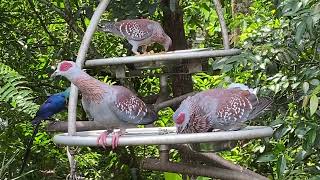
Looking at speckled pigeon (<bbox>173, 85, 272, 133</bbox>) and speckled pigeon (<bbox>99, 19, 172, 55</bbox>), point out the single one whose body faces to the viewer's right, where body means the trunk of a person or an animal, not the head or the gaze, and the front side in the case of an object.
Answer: speckled pigeon (<bbox>99, 19, 172, 55</bbox>)

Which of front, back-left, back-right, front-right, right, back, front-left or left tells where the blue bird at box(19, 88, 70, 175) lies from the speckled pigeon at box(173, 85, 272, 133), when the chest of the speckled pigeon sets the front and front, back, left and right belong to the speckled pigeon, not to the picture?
front-right

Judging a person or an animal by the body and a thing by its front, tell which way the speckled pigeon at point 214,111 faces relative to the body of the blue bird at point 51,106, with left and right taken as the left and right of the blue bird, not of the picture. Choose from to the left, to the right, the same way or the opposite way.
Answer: the opposite way

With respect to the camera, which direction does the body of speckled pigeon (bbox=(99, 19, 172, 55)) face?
to the viewer's right

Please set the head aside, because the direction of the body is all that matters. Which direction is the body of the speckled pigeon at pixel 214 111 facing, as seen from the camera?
to the viewer's left

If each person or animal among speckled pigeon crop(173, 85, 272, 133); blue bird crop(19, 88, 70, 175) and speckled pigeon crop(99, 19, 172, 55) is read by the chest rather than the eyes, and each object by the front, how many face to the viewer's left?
1

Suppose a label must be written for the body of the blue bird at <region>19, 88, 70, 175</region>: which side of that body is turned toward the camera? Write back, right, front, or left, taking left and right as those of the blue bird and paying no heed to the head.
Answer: right
